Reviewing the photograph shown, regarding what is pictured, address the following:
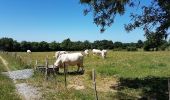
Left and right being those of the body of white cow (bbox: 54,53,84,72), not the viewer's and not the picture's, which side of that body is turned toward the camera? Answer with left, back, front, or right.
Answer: left
